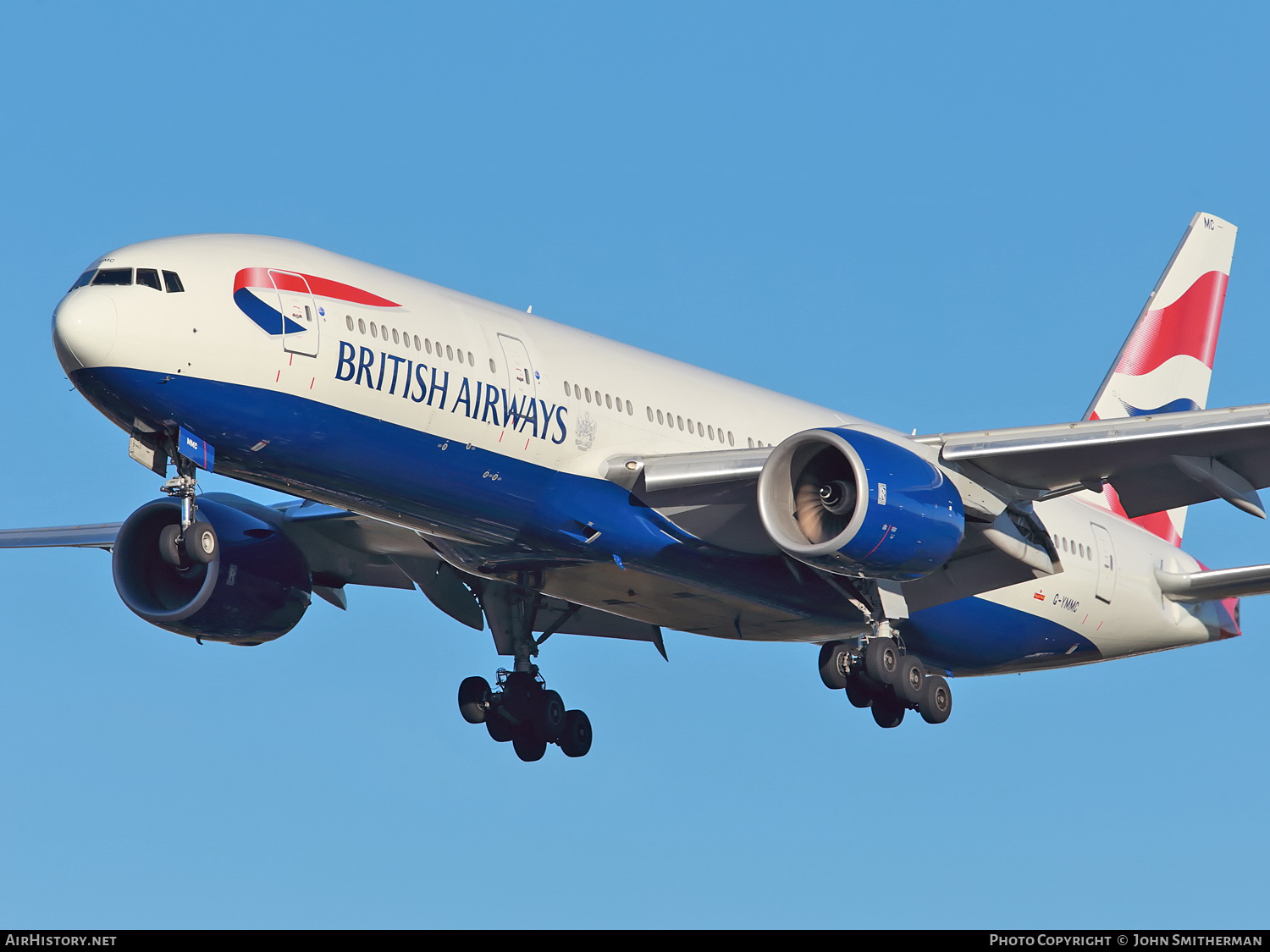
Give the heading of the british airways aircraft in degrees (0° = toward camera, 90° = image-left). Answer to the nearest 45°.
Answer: approximately 45°
